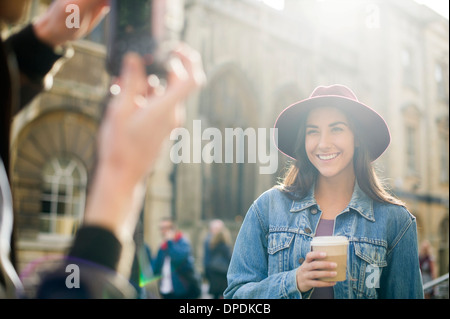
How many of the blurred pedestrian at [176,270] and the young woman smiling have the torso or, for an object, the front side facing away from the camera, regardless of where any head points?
0

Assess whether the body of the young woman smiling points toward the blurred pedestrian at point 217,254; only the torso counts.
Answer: no

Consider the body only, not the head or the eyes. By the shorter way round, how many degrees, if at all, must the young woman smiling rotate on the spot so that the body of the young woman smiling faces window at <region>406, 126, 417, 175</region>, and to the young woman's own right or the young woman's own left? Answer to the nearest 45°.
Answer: approximately 180°

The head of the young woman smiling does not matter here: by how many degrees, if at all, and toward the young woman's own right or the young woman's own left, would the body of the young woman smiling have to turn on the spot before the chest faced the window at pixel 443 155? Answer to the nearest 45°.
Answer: approximately 180°

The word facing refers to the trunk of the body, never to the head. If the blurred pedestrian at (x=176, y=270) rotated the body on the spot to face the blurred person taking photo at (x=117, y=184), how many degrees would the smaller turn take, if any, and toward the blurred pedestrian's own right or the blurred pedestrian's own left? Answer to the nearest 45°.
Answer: approximately 45° to the blurred pedestrian's own left

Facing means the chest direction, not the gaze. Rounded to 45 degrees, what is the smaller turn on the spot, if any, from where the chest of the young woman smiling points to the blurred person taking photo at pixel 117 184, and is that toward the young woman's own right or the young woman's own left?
0° — they already face them

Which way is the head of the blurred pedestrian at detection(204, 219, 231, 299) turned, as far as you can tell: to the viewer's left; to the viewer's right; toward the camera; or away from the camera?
toward the camera

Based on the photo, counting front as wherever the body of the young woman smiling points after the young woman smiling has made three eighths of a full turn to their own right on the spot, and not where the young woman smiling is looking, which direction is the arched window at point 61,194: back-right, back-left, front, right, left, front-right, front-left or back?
front

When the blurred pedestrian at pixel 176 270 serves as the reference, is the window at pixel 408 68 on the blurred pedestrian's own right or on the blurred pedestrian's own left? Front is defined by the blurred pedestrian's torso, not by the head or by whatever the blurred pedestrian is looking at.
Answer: on the blurred pedestrian's own left

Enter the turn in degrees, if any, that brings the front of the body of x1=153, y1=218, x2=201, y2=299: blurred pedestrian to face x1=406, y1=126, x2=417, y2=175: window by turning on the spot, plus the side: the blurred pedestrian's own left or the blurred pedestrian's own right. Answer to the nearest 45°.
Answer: approximately 135° to the blurred pedestrian's own left

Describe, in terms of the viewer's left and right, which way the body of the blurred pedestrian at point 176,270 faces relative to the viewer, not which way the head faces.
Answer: facing the viewer and to the left of the viewer

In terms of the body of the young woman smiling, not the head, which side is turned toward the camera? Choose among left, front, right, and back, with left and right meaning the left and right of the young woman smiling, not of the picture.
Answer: front

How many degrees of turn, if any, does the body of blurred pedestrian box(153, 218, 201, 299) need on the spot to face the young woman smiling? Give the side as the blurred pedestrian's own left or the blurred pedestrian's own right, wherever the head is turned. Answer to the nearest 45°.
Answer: approximately 45° to the blurred pedestrian's own left
